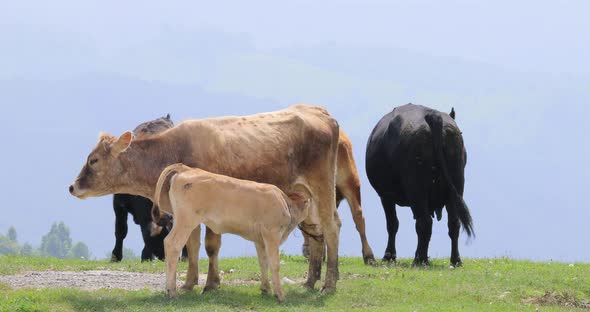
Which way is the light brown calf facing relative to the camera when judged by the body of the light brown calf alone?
to the viewer's right

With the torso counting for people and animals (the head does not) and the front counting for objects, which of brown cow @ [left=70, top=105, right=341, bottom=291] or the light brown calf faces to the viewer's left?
the brown cow

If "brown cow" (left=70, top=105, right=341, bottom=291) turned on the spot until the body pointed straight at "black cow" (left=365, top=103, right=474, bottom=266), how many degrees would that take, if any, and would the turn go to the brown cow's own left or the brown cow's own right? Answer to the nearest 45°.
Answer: approximately 135° to the brown cow's own right

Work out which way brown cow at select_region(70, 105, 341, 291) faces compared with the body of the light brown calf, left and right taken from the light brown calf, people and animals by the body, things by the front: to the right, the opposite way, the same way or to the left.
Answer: the opposite way

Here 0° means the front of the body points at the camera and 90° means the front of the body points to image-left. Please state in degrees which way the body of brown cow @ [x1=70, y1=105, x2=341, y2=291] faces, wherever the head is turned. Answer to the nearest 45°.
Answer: approximately 90°

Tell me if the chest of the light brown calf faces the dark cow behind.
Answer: no

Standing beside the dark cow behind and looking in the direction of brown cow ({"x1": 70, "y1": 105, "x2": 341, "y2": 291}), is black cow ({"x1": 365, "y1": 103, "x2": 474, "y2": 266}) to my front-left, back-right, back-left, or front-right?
front-left
